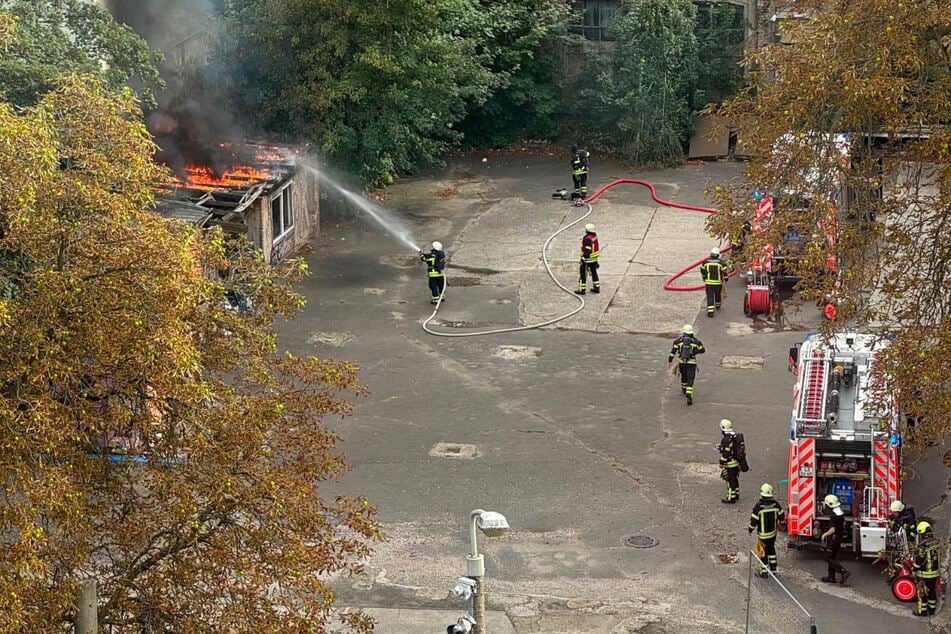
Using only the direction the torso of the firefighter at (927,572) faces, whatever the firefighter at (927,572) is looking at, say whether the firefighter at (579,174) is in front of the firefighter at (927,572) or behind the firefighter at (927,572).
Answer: in front

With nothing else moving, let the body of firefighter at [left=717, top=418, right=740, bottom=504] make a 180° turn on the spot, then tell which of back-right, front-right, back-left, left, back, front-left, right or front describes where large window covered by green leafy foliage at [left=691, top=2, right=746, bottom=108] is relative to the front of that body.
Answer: left

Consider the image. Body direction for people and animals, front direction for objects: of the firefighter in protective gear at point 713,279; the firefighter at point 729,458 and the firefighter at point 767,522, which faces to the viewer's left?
the firefighter at point 729,458

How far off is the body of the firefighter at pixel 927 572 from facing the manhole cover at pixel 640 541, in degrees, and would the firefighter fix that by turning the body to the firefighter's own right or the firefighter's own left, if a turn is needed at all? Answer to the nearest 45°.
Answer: approximately 45° to the firefighter's own left

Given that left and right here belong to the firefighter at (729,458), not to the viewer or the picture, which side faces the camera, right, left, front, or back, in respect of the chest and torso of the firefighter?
left

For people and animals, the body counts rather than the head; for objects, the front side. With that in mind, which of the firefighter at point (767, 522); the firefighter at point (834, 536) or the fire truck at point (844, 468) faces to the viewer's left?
the firefighter at point (834, 536)

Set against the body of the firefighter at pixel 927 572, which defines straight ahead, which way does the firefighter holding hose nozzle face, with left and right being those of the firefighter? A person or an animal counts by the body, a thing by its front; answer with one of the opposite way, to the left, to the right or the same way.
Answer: the same way

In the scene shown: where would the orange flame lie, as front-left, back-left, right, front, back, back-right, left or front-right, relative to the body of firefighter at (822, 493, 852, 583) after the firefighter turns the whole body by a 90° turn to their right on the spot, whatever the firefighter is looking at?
front-left

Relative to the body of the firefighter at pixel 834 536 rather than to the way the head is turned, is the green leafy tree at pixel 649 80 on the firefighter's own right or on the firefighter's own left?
on the firefighter's own right

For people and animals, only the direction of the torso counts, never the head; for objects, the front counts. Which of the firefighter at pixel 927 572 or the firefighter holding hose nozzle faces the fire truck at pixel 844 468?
the firefighter
